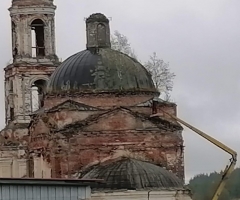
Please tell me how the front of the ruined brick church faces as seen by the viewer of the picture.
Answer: facing away from the viewer and to the left of the viewer

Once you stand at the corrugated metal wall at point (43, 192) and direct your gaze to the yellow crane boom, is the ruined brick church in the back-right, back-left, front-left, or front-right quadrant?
front-left
